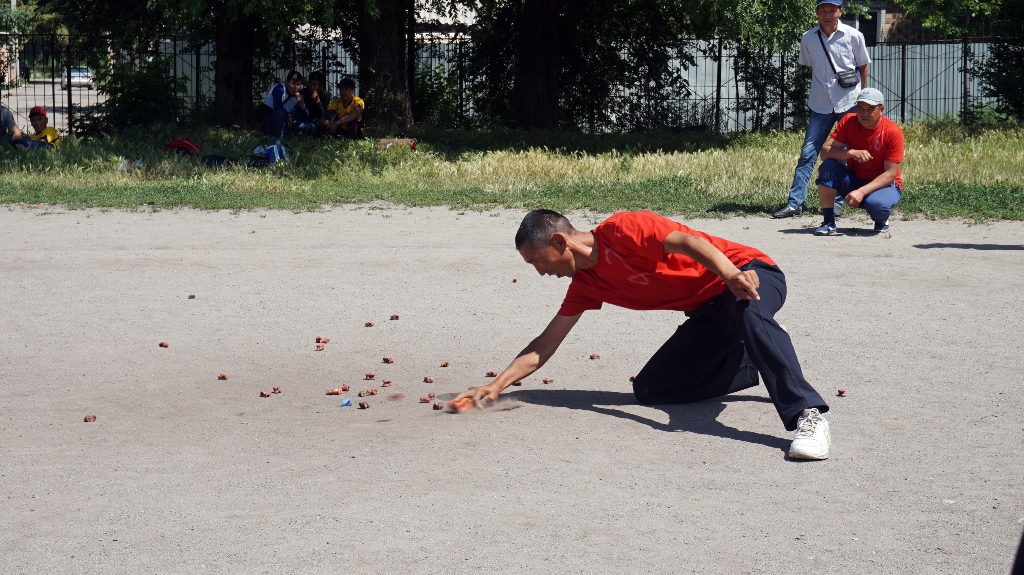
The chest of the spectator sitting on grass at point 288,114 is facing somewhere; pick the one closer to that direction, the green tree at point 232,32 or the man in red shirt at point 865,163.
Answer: the man in red shirt

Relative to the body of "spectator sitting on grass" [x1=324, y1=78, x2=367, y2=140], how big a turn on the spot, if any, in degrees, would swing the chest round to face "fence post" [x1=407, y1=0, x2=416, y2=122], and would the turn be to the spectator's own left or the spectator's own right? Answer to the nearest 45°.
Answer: approximately 180°

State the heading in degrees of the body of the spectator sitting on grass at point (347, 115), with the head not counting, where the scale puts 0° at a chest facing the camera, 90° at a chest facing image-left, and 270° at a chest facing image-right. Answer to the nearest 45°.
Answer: approximately 0°

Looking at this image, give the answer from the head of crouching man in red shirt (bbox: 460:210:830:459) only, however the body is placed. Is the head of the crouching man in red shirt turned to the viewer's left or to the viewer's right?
to the viewer's left

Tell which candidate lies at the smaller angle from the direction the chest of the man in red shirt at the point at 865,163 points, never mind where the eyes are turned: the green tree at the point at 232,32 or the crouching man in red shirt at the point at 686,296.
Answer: the crouching man in red shirt

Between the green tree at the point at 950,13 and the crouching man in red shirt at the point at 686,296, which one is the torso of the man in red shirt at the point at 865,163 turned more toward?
the crouching man in red shirt

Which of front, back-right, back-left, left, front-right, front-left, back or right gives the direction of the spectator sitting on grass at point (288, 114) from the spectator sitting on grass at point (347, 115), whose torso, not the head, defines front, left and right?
back-right
